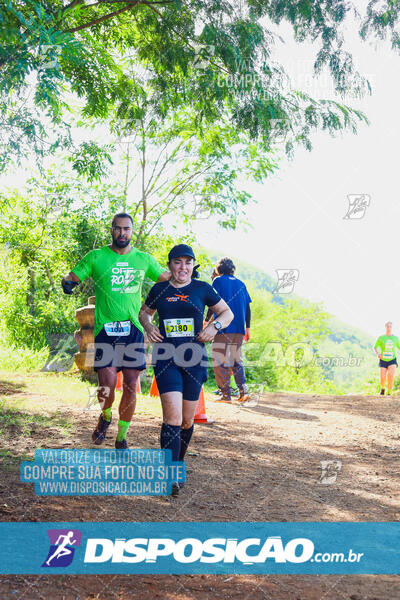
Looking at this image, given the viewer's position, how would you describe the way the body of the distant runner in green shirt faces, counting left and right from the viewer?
facing the viewer

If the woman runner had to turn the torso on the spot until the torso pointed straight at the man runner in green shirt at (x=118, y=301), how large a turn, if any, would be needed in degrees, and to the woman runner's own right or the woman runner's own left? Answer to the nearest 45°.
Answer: approximately 135° to the woman runner's own right

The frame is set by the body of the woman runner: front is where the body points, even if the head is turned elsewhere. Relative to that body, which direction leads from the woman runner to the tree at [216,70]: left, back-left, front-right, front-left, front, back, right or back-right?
back

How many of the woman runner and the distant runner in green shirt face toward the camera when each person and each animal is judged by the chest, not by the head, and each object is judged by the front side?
2

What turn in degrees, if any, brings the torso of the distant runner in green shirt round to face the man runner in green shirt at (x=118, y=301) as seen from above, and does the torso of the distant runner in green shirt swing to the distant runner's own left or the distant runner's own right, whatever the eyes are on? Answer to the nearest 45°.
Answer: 0° — they already face them

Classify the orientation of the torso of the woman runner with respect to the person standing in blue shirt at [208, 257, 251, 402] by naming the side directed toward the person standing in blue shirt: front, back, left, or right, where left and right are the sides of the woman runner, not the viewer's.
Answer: back

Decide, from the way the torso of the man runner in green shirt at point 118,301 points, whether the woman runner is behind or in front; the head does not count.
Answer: in front
